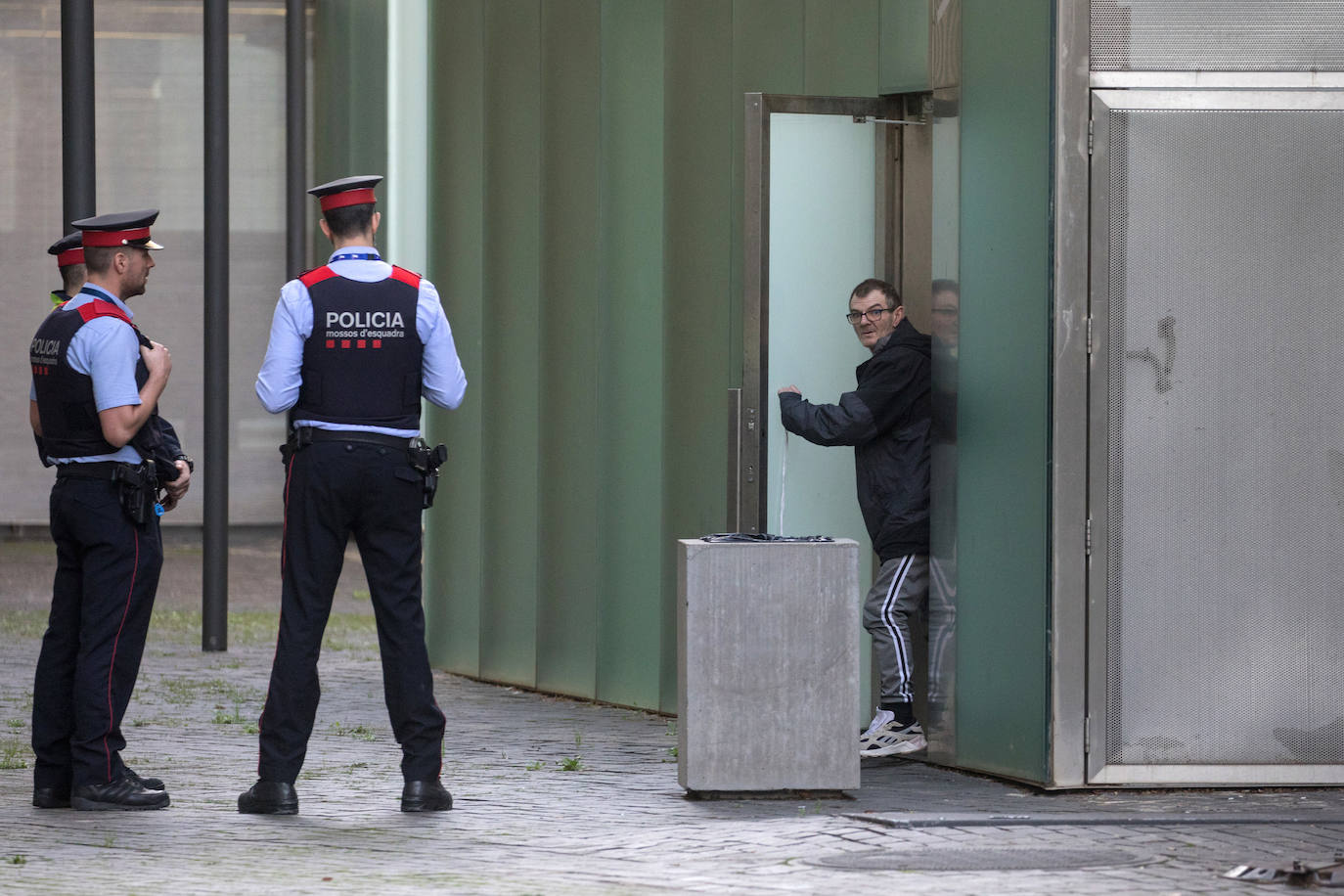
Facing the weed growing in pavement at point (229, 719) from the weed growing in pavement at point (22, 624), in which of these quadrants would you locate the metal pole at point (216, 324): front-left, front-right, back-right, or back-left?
front-left

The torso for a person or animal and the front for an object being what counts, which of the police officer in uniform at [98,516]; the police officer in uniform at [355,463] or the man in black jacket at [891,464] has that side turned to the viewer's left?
the man in black jacket

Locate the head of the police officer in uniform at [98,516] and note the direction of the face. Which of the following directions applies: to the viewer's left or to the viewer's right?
to the viewer's right

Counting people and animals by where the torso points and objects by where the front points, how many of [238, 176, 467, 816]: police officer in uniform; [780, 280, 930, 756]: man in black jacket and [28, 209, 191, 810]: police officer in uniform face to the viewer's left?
1

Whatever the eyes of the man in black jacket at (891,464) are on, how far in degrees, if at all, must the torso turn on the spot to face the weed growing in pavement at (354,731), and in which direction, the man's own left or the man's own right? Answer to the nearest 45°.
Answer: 0° — they already face it

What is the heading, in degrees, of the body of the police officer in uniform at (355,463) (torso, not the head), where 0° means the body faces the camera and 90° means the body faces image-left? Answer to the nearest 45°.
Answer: approximately 180°

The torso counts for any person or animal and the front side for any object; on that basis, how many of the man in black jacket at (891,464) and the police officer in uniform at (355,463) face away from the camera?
1

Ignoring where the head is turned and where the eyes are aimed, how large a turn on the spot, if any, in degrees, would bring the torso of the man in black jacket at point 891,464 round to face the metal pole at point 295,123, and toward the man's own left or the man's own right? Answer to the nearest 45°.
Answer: approximately 45° to the man's own right

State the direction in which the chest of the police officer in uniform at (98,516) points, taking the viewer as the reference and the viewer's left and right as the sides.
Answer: facing away from the viewer and to the right of the viewer

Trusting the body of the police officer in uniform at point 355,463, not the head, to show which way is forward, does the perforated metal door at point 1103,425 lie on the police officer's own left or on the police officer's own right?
on the police officer's own right

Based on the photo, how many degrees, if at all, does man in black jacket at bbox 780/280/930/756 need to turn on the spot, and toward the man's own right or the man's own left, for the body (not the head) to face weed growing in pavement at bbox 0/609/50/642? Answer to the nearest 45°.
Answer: approximately 45° to the man's own right

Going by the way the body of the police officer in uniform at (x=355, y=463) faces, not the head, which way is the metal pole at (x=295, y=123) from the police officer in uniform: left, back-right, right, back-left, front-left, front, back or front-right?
front

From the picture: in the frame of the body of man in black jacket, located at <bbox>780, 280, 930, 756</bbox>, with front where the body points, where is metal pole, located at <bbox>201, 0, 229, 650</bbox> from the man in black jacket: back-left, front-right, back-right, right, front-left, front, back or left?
front-right

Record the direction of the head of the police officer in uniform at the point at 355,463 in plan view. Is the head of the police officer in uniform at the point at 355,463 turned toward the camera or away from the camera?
away from the camera

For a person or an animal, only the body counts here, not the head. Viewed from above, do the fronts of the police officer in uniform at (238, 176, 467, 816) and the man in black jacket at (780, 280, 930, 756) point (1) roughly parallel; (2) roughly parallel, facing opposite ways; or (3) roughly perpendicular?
roughly perpendicular

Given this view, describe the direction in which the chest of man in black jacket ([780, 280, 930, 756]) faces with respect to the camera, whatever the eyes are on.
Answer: to the viewer's left
